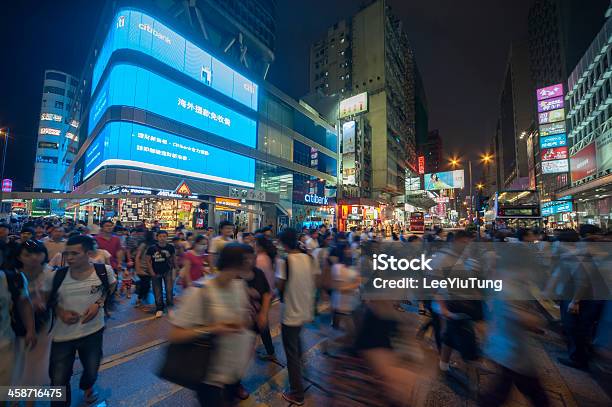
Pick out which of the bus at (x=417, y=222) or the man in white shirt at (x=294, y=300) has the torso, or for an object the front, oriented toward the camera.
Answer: the bus

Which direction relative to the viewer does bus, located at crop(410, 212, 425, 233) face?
toward the camera

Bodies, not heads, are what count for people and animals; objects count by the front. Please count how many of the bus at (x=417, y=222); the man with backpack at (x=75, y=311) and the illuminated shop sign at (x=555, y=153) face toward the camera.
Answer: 3

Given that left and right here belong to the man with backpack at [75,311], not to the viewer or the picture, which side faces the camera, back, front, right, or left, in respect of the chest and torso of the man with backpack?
front

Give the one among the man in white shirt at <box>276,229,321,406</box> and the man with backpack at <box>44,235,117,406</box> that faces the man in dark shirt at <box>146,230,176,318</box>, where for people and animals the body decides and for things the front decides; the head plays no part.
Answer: the man in white shirt

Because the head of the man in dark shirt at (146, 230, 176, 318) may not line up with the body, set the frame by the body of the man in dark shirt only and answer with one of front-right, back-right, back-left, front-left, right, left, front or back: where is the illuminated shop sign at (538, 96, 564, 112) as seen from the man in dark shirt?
left

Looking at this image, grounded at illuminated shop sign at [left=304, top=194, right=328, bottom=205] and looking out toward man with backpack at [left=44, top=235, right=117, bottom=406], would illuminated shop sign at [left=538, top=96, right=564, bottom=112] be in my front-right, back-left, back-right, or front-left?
front-left

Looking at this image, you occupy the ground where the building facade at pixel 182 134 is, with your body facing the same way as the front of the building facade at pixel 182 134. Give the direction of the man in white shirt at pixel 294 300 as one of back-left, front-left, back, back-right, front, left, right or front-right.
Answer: front-right

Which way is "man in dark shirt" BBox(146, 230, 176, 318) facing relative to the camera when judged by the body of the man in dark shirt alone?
toward the camera

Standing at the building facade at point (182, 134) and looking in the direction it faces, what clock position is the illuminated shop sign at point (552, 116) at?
The illuminated shop sign is roughly at 11 o'clock from the building facade.

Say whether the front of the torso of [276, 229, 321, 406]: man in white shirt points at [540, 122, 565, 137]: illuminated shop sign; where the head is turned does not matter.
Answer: no

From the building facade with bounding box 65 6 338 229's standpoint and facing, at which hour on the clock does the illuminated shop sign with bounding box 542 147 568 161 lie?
The illuminated shop sign is roughly at 11 o'clock from the building facade.
